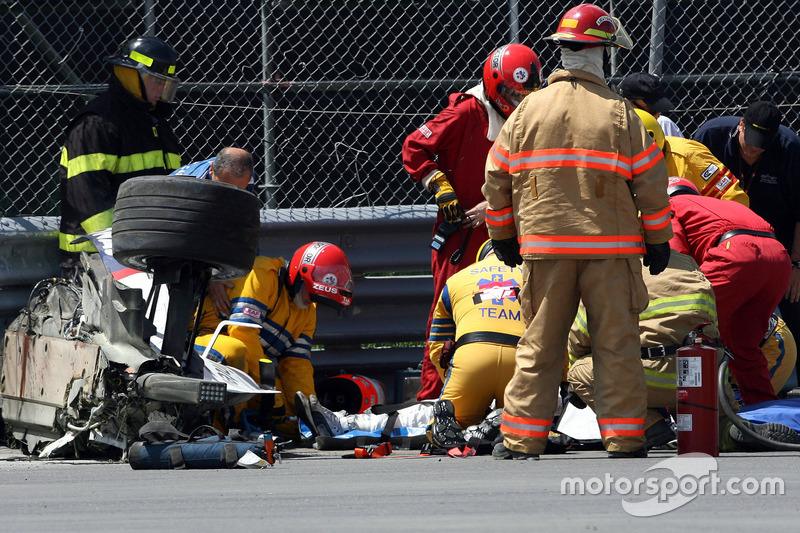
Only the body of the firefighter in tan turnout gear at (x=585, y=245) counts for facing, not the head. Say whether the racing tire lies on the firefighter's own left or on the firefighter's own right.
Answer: on the firefighter's own left

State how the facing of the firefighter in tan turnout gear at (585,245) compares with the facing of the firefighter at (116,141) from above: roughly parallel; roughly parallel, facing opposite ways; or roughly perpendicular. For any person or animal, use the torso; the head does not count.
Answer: roughly perpendicular

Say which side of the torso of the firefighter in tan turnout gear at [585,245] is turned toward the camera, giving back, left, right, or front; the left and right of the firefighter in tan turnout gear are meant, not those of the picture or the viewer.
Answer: back

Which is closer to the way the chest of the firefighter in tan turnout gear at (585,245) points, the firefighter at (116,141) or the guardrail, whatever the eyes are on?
the guardrail

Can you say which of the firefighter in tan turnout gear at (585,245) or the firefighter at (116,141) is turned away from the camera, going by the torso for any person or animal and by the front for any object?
the firefighter in tan turnout gear

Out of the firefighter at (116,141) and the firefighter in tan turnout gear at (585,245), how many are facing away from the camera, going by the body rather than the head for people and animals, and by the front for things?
1

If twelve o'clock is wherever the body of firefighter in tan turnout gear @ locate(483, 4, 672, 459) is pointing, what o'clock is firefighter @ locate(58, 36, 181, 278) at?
The firefighter is roughly at 10 o'clock from the firefighter in tan turnout gear.

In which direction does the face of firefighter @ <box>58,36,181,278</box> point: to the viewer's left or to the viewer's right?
to the viewer's right

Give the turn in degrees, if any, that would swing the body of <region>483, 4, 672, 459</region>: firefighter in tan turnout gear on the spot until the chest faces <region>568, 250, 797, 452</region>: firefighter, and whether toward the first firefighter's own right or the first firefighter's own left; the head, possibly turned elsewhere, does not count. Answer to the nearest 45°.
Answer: approximately 45° to the first firefighter's own right

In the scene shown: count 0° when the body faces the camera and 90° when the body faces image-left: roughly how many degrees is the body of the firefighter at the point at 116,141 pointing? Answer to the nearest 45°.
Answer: approximately 315°
